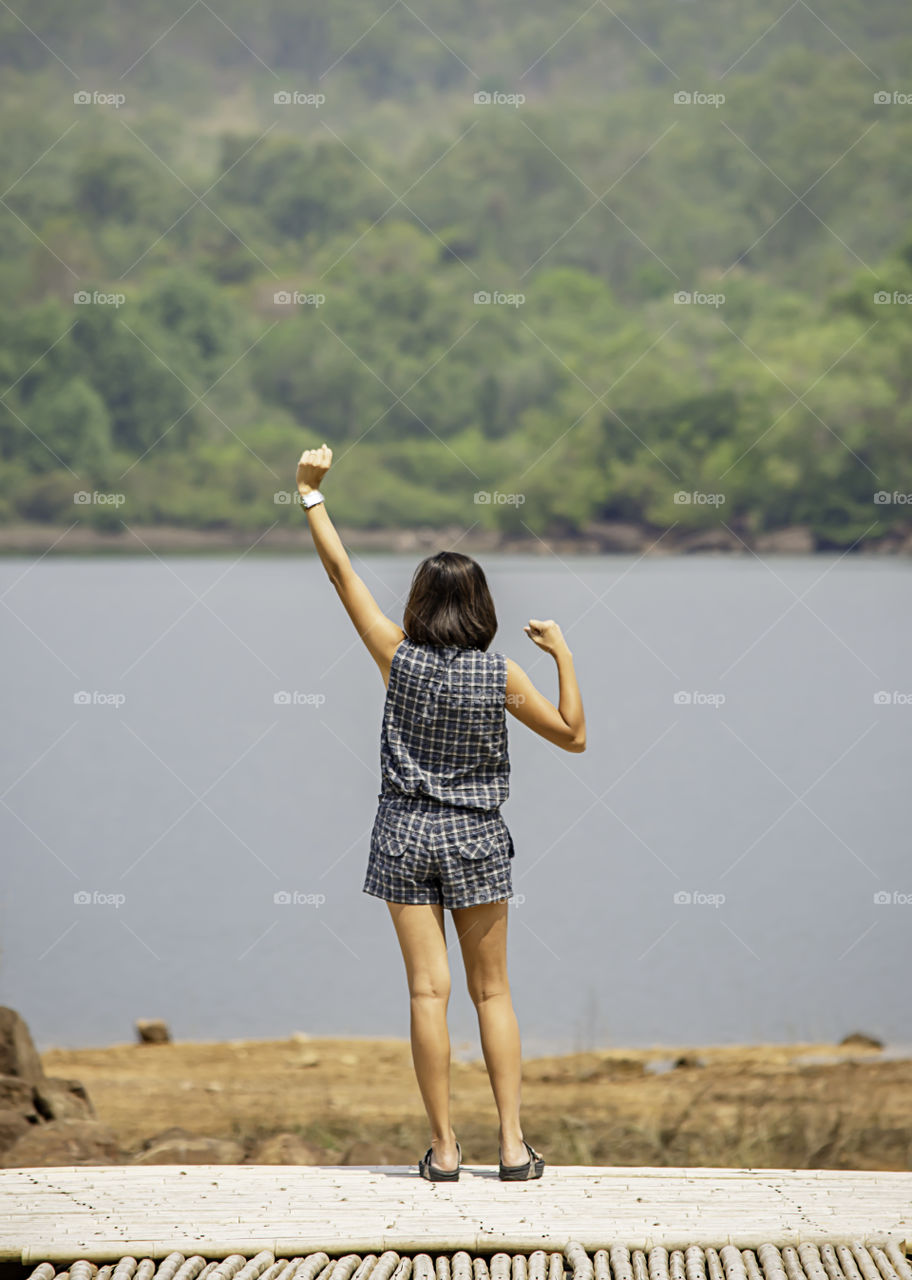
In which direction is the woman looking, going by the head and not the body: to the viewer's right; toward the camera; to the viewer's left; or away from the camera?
away from the camera

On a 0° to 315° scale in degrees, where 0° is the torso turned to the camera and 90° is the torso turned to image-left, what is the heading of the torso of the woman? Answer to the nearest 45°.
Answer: approximately 180°
